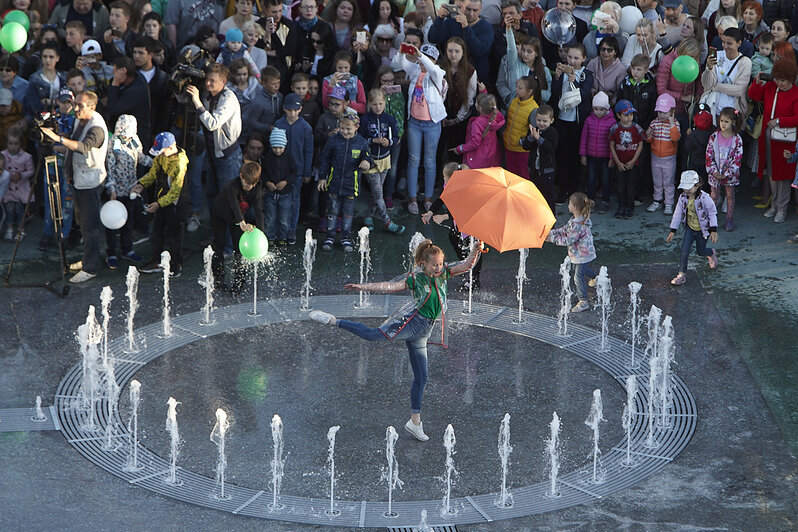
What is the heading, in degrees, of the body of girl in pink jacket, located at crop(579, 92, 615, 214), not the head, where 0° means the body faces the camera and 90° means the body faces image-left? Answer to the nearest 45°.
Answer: approximately 0°

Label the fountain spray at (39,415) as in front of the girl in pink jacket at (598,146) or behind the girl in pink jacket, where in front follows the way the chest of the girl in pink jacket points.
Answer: in front

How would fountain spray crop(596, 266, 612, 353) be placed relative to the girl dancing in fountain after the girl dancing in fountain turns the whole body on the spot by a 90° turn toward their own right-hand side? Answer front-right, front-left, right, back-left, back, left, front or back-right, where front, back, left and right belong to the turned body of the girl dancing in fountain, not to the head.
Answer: back

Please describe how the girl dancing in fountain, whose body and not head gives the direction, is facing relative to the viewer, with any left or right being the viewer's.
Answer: facing the viewer and to the right of the viewer

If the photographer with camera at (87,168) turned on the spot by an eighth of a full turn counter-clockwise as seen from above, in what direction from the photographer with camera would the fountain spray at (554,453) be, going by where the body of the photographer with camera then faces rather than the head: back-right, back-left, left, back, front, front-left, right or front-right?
left

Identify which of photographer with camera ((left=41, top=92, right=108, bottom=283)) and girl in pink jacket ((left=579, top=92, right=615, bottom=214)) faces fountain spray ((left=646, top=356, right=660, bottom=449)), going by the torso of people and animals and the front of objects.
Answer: the girl in pink jacket

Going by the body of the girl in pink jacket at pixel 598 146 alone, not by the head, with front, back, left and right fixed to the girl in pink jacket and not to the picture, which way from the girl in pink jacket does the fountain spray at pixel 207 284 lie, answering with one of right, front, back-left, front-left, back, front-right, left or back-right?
front-right

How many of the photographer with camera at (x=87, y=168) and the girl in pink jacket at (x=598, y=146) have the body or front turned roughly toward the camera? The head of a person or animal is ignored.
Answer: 1

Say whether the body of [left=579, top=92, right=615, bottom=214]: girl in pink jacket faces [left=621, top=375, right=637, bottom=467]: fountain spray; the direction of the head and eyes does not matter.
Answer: yes

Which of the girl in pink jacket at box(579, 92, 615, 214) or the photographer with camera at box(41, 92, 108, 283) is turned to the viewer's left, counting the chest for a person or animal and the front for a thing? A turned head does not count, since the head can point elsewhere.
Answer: the photographer with camera

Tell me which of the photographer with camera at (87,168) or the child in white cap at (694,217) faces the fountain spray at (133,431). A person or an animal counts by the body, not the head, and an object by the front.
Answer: the child in white cap

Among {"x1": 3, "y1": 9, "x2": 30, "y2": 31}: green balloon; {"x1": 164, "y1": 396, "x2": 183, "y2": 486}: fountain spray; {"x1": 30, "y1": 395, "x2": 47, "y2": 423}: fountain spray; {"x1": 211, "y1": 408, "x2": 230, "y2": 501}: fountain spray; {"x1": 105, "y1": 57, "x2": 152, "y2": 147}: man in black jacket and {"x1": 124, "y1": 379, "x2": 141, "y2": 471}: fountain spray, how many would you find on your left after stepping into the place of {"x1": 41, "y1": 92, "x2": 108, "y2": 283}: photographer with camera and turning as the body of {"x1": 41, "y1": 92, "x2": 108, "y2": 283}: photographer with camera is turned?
4

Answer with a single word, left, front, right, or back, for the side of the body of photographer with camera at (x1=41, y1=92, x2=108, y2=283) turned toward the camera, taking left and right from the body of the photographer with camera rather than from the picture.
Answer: left
